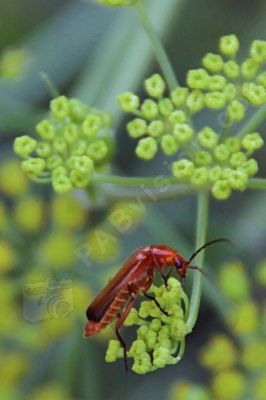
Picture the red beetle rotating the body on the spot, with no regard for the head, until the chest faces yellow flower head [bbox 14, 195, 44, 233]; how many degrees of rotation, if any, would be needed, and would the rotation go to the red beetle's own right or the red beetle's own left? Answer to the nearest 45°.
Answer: approximately 90° to the red beetle's own left

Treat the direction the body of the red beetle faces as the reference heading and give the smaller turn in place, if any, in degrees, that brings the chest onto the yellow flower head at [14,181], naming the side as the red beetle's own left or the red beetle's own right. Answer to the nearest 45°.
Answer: approximately 90° to the red beetle's own left

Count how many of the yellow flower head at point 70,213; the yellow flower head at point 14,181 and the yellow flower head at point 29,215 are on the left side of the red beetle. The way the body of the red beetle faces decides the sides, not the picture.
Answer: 3

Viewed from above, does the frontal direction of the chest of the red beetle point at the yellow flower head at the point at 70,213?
no

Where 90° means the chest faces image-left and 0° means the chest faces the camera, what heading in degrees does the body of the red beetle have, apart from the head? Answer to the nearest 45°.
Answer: approximately 270°

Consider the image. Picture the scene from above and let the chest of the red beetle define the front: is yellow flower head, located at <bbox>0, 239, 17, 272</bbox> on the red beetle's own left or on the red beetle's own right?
on the red beetle's own left
